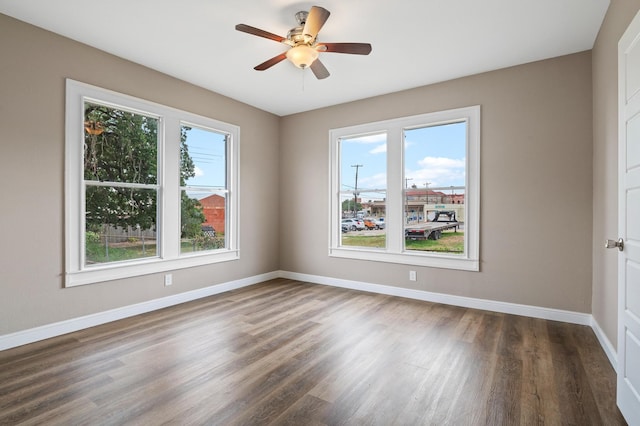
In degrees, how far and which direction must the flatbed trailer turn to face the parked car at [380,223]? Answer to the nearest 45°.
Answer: approximately 135° to its left

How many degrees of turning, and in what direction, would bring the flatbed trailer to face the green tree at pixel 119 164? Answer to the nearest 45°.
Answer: approximately 180°

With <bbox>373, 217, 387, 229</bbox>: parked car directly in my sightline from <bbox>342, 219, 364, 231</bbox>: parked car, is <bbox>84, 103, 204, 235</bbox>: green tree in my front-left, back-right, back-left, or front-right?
back-right

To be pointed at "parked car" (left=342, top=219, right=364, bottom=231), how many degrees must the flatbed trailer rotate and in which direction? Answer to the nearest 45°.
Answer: approximately 135° to its left

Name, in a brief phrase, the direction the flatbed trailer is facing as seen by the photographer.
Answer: facing away from the viewer and to the right of the viewer
